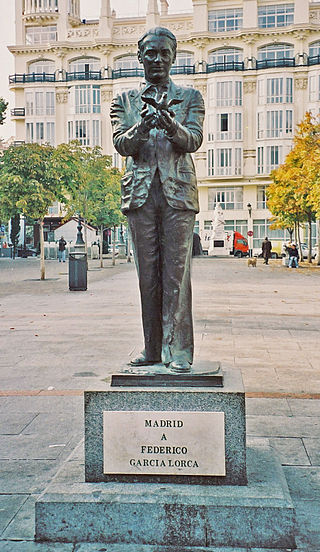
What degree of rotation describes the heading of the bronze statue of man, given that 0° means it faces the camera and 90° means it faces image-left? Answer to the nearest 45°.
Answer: approximately 0°

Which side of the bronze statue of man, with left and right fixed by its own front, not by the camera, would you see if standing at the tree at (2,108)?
back

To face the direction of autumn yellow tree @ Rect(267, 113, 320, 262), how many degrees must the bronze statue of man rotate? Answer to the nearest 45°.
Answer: approximately 180°

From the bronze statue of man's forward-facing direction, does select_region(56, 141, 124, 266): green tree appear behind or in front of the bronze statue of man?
behind

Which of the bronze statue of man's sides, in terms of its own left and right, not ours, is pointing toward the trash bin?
back
